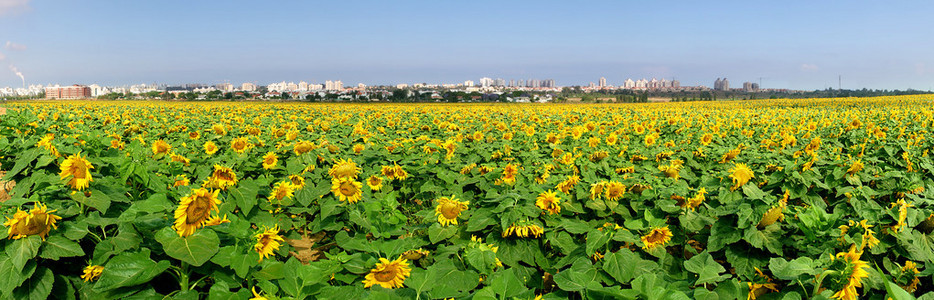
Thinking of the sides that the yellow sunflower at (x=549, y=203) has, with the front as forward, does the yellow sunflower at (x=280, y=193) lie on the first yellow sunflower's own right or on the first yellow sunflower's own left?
on the first yellow sunflower's own right

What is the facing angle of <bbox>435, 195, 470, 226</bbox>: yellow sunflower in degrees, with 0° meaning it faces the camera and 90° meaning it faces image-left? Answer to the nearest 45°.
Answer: approximately 0°

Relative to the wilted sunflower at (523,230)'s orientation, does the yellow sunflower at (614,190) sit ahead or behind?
behind

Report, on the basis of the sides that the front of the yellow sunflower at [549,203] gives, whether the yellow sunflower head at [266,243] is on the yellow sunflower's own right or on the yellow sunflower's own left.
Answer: on the yellow sunflower's own right

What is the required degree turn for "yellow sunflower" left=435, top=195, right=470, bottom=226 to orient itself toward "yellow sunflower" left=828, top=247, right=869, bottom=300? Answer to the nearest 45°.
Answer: approximately 45° to its left

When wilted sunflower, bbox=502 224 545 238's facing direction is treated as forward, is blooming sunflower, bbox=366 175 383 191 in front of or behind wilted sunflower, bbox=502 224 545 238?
behind
